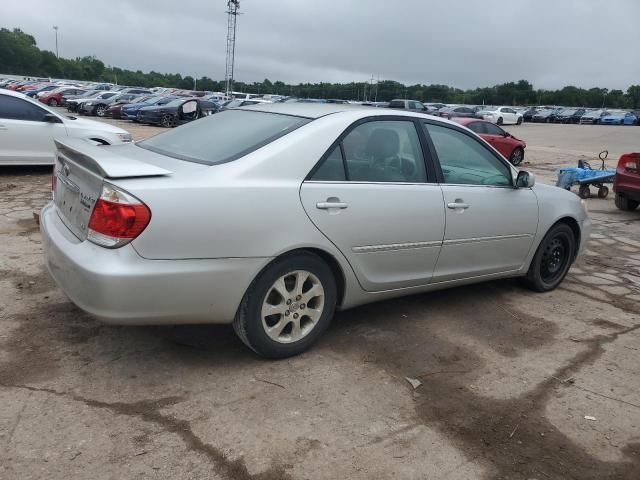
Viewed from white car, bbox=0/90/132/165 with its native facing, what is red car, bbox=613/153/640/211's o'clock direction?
The red car is roughly at 1 o'clock from the white car.

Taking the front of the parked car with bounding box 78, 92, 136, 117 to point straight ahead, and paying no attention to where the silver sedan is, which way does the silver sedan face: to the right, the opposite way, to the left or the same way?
the opposite way

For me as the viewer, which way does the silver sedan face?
facing away from the viewer and to the right of the viewer

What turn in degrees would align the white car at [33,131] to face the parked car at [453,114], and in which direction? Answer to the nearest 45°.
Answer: approximately 45° to its left

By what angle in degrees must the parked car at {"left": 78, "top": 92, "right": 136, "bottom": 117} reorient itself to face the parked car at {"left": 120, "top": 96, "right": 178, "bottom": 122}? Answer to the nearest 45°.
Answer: approximately 45° to its left

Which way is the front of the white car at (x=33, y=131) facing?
to the viewer's right

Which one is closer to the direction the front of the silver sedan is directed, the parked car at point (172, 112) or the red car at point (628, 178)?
the red car

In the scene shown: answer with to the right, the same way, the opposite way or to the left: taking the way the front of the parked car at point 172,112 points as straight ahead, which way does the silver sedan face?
the opposite way

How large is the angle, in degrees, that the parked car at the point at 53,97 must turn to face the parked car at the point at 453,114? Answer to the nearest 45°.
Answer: approximately 90° to its left
